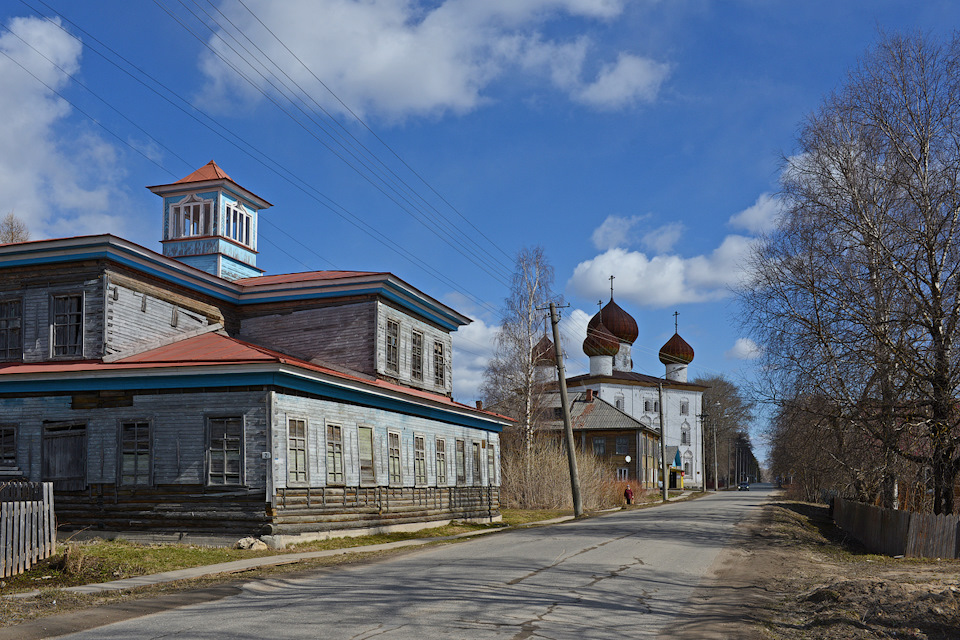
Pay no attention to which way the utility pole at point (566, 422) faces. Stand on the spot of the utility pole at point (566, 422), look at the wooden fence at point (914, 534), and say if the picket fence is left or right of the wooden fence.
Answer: right

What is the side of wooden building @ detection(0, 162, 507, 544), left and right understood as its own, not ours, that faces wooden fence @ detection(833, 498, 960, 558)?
front

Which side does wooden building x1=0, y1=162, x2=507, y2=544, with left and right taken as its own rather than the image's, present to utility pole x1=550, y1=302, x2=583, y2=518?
left

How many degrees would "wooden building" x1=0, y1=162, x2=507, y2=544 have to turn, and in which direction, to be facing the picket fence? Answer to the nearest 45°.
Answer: approximately 45° to its right

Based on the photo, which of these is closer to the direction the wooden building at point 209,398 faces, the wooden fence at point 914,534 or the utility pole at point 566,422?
the wooden fence

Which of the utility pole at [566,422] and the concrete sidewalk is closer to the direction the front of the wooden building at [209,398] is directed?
the concrete sidewalk
